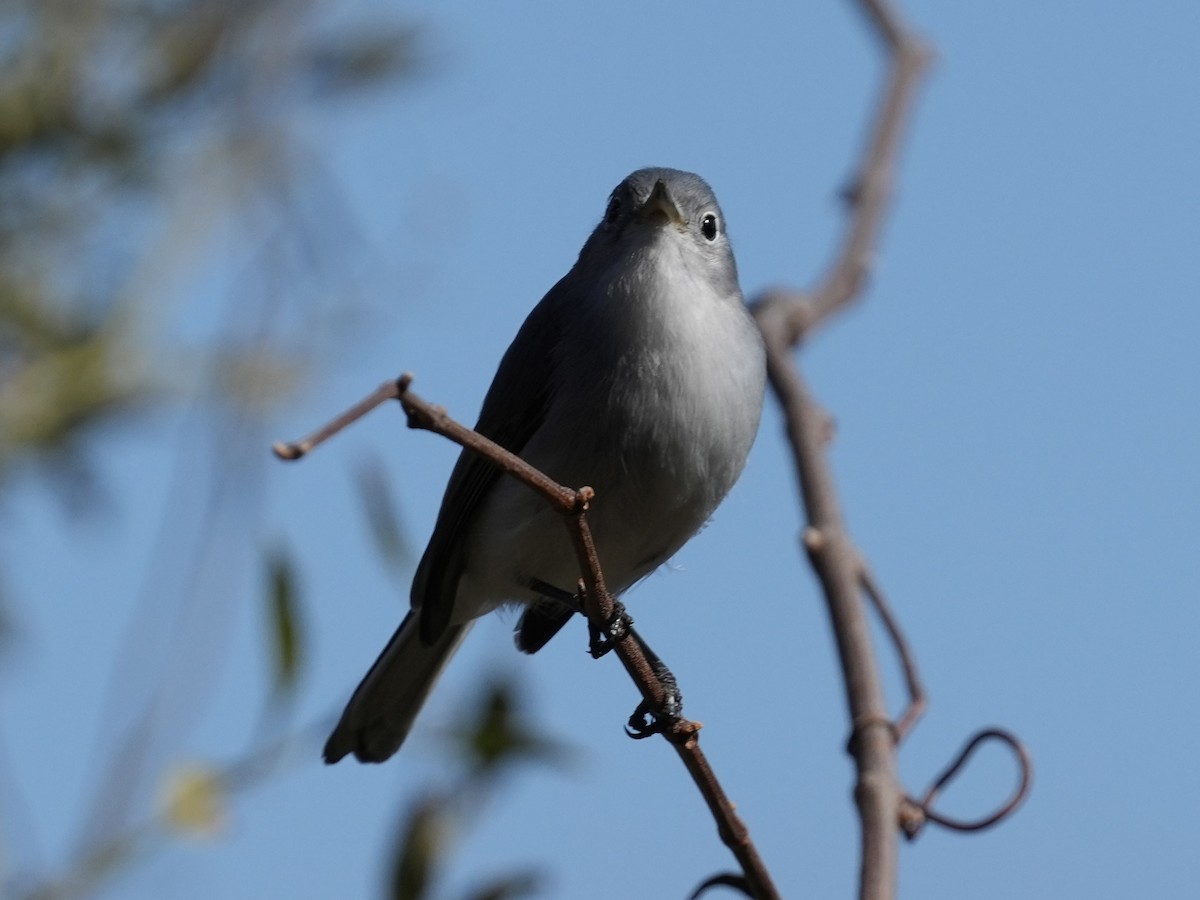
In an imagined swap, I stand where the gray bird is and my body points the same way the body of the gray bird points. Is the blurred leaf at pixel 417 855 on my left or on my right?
on my right

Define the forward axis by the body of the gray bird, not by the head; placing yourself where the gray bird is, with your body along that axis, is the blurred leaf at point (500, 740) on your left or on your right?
on your right

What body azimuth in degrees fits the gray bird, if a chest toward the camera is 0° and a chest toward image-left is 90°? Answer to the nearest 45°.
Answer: approximately 315°

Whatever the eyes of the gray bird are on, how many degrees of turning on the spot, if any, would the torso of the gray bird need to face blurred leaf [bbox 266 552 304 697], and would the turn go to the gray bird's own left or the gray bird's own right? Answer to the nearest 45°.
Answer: approximately 45° to the gray bird's own right
